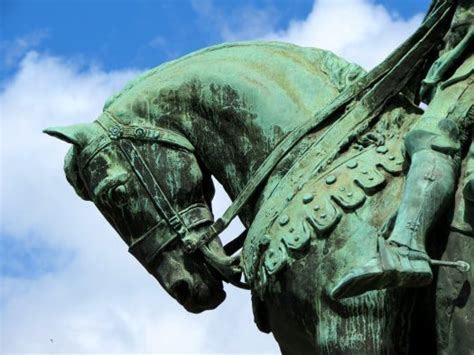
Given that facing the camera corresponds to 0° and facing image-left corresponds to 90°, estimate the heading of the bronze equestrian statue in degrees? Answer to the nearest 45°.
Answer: approximately 90°
